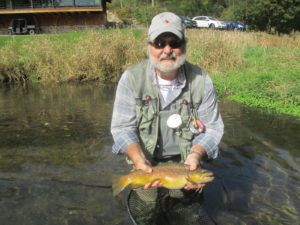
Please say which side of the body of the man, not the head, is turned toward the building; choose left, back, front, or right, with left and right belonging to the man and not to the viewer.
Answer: back

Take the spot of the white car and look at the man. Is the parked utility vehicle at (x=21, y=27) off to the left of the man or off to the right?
right

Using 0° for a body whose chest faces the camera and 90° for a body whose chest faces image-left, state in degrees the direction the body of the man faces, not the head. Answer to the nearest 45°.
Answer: approximately 0°

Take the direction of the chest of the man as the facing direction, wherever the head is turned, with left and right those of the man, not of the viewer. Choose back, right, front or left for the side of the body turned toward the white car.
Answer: back

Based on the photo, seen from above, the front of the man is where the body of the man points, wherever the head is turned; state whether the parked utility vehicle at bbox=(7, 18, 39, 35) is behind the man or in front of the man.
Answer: behind
